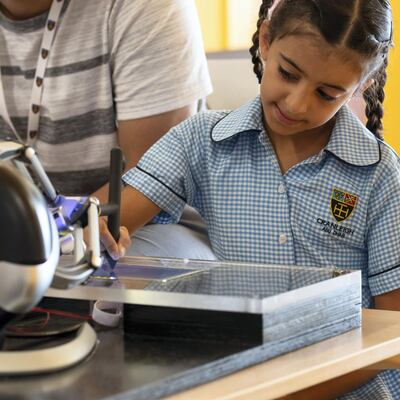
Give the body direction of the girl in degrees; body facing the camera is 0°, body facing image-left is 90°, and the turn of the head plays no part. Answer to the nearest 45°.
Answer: approximately 0°
